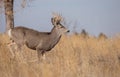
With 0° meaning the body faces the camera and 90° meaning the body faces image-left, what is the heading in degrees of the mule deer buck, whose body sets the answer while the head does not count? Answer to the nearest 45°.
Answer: approximately 270°

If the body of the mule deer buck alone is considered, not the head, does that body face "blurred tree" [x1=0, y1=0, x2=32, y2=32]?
no
